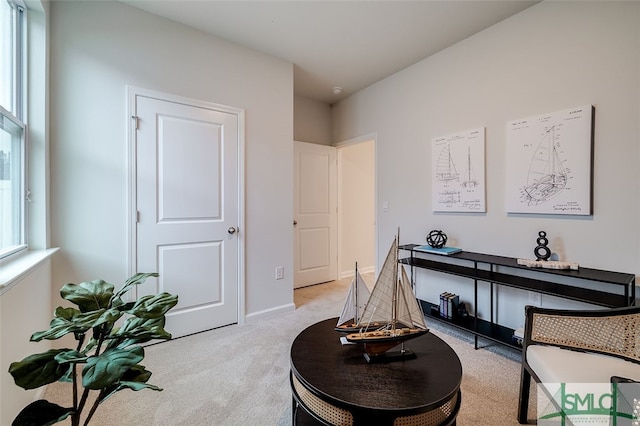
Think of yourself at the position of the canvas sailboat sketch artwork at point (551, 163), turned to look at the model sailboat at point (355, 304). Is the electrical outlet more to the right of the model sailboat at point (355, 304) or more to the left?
right

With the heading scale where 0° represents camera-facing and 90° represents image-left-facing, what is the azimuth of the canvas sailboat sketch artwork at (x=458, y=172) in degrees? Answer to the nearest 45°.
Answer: approximately 45°

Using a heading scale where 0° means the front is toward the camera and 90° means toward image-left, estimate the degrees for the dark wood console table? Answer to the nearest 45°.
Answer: approximately 45°

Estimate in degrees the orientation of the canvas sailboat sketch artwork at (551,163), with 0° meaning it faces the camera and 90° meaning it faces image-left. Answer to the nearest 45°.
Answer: approximately 45°

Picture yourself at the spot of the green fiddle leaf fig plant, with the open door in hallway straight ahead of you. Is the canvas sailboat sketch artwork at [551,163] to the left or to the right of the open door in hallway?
right

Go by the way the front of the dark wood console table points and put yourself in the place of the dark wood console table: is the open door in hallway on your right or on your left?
on your right

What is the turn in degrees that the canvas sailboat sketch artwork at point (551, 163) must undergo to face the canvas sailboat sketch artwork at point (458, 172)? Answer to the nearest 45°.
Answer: approximately 45° to its right

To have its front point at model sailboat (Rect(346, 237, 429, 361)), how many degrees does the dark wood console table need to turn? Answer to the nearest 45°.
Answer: approximately 45° to its left
